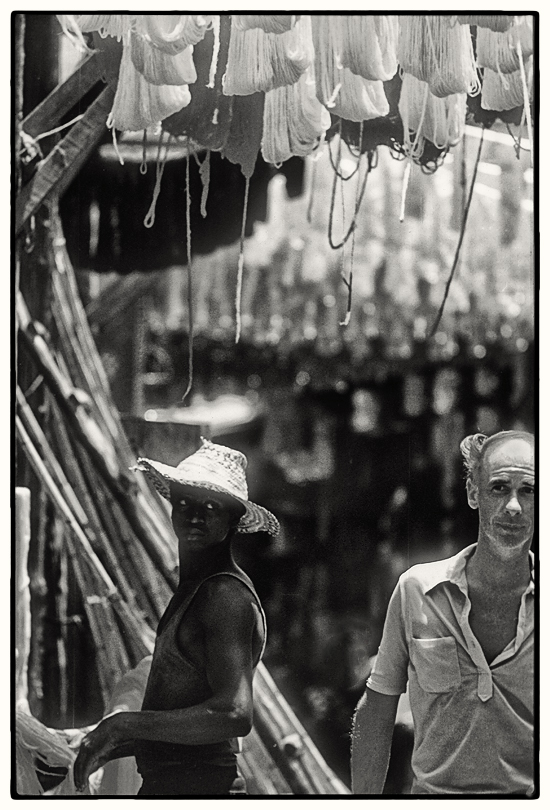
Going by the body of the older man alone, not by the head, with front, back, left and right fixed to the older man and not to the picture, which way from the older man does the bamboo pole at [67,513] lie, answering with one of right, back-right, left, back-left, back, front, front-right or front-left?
right

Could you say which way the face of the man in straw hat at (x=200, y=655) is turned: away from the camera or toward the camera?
toward the camera

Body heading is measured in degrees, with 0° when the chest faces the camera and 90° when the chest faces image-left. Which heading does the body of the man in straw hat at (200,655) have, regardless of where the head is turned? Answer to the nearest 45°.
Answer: approximately 90°

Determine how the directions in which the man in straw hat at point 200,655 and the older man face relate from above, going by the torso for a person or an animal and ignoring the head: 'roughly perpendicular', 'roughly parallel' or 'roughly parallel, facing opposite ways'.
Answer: roughly perpendicular

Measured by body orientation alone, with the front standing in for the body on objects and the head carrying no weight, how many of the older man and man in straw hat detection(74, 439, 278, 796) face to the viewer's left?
1

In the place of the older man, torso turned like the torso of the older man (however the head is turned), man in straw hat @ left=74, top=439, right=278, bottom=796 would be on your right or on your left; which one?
on your right

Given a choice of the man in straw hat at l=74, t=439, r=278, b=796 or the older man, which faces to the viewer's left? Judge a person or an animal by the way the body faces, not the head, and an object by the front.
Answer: the man in straw hat

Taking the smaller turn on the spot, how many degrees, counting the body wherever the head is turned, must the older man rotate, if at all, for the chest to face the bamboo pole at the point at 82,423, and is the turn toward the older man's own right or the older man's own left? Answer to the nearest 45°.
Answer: approximately 90° to the older man's own right

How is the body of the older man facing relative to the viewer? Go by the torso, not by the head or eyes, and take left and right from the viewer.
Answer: facing the viewer
